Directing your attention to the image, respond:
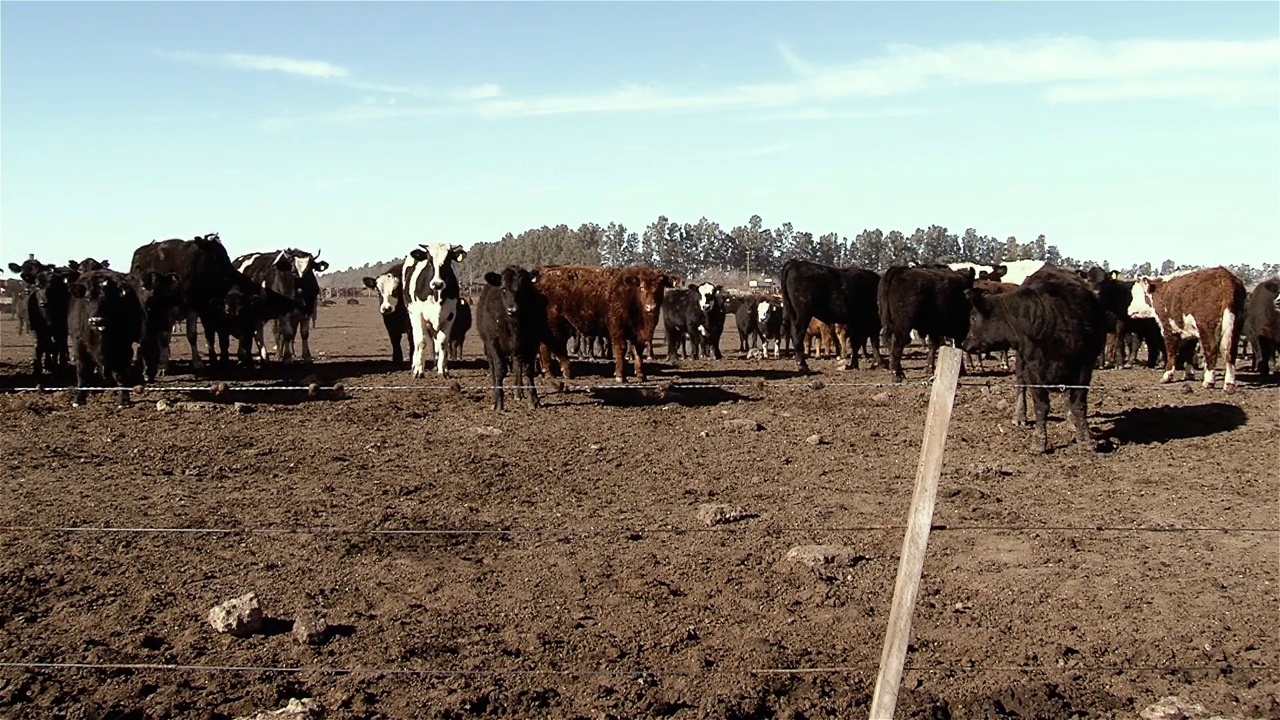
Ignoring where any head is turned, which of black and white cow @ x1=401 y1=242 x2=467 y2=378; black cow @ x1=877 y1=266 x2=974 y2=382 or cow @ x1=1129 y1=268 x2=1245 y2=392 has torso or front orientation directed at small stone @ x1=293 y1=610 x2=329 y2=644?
the black and white cow

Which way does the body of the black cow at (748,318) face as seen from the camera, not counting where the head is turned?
toward the camera

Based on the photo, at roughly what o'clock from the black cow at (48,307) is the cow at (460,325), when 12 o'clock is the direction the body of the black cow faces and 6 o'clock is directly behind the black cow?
The cow is roughly at 9 o'clock from the black cow.

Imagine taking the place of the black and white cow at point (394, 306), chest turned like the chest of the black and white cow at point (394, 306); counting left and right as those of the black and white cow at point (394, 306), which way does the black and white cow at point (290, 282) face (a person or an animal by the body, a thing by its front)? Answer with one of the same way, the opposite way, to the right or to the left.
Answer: to the left

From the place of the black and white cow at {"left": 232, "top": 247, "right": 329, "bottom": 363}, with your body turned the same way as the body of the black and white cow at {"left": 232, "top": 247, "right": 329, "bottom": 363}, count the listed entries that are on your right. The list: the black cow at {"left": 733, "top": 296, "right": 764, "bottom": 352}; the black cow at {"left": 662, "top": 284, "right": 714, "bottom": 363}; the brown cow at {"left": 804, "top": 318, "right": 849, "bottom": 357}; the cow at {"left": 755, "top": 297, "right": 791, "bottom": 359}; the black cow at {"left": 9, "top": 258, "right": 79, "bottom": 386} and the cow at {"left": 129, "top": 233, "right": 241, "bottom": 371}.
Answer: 2

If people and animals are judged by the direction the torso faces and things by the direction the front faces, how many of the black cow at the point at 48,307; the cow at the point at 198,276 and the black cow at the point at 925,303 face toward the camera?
1

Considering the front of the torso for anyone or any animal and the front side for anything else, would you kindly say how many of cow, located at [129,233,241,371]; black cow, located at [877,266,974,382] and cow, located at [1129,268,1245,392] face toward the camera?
0

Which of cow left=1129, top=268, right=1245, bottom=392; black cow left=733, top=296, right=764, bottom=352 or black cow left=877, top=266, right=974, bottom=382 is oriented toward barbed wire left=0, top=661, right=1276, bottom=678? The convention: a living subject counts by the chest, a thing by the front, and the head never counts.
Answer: black cow left=733, top=296, right=764, bottom=352

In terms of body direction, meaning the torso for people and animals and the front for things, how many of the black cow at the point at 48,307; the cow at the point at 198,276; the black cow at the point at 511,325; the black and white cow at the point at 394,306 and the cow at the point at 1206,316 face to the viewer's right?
1

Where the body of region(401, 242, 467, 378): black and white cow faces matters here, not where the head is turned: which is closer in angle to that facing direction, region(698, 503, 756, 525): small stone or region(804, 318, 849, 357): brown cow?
the small stone

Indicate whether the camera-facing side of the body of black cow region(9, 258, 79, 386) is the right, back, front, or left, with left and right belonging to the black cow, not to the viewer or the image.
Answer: front

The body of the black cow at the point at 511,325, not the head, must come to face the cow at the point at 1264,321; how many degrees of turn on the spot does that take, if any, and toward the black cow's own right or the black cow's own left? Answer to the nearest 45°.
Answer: approximately 90° to the black cow's own left
